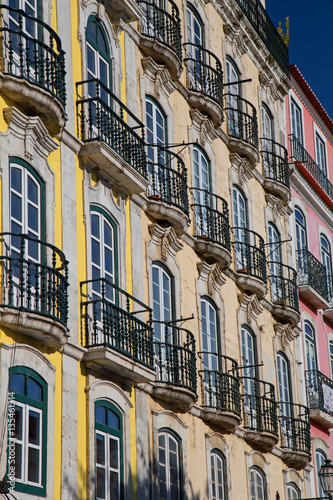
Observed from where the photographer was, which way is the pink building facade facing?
facing the viewer and to the right of the viewer
